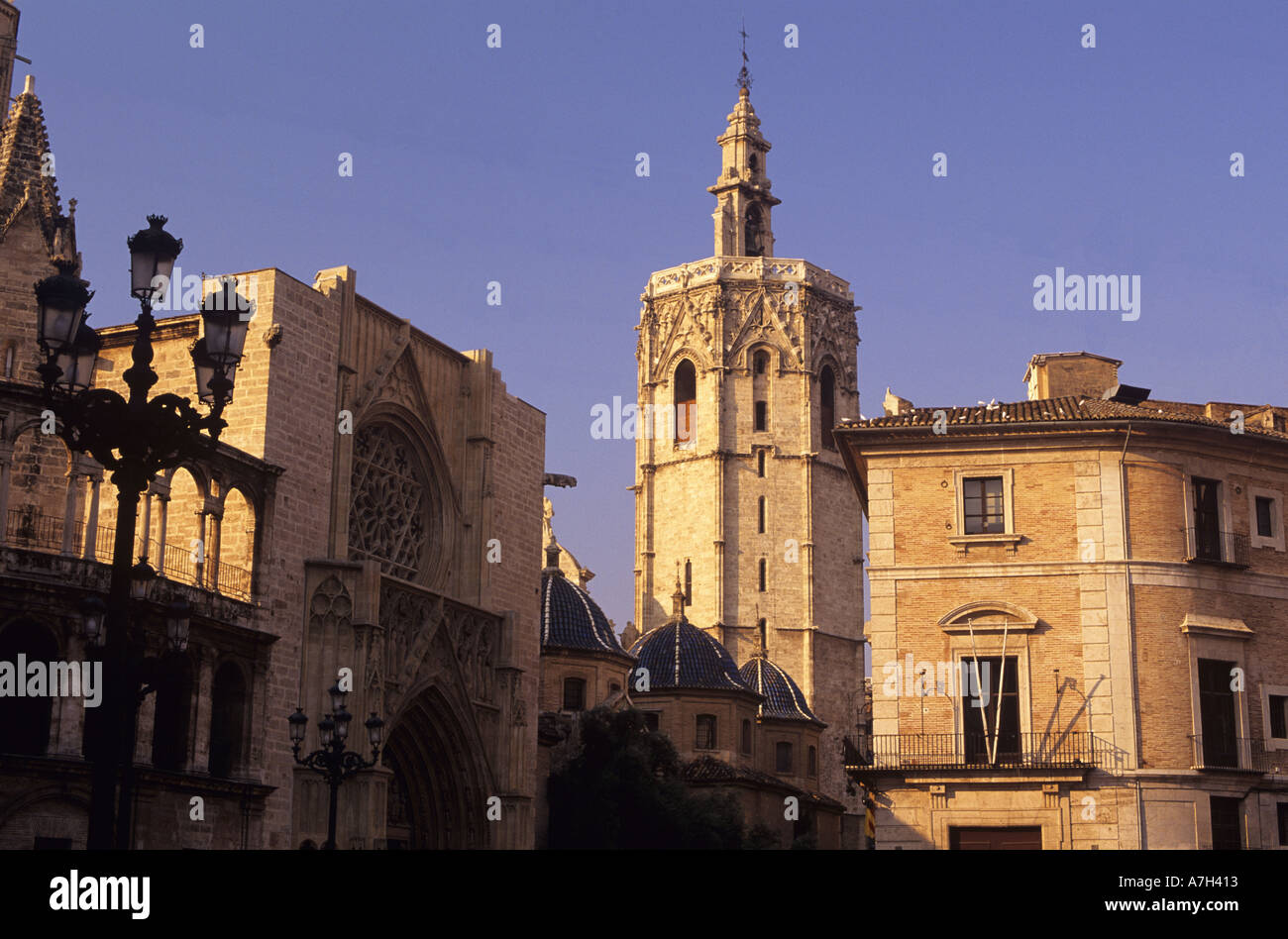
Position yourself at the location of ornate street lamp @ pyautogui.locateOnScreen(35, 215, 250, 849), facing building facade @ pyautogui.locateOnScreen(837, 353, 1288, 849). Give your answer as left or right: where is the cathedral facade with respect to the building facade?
left

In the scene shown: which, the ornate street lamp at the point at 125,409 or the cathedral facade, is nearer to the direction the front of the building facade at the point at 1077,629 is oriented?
the ornate street lamp

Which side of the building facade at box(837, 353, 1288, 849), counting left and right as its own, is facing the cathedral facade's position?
right

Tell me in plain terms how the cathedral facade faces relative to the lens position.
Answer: facing the viewer and to the right of the viewer

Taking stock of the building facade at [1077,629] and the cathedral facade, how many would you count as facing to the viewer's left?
0

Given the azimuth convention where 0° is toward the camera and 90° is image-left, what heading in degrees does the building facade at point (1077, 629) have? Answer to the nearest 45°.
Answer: approximately 0°

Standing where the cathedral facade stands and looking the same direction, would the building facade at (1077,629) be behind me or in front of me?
in front

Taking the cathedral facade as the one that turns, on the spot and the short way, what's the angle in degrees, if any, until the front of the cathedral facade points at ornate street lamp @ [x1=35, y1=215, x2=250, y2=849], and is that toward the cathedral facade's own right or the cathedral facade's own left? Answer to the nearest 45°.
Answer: approximately 45° to the cathedral facade's own right

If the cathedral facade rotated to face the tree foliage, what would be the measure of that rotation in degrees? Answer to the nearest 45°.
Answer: approximately 90° to its left

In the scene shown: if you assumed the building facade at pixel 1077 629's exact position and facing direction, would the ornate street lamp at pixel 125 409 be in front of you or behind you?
in front

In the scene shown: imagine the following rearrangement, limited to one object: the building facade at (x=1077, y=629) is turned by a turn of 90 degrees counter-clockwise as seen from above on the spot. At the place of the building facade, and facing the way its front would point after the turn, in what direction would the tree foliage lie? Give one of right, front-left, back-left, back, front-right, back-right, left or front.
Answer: back-left
